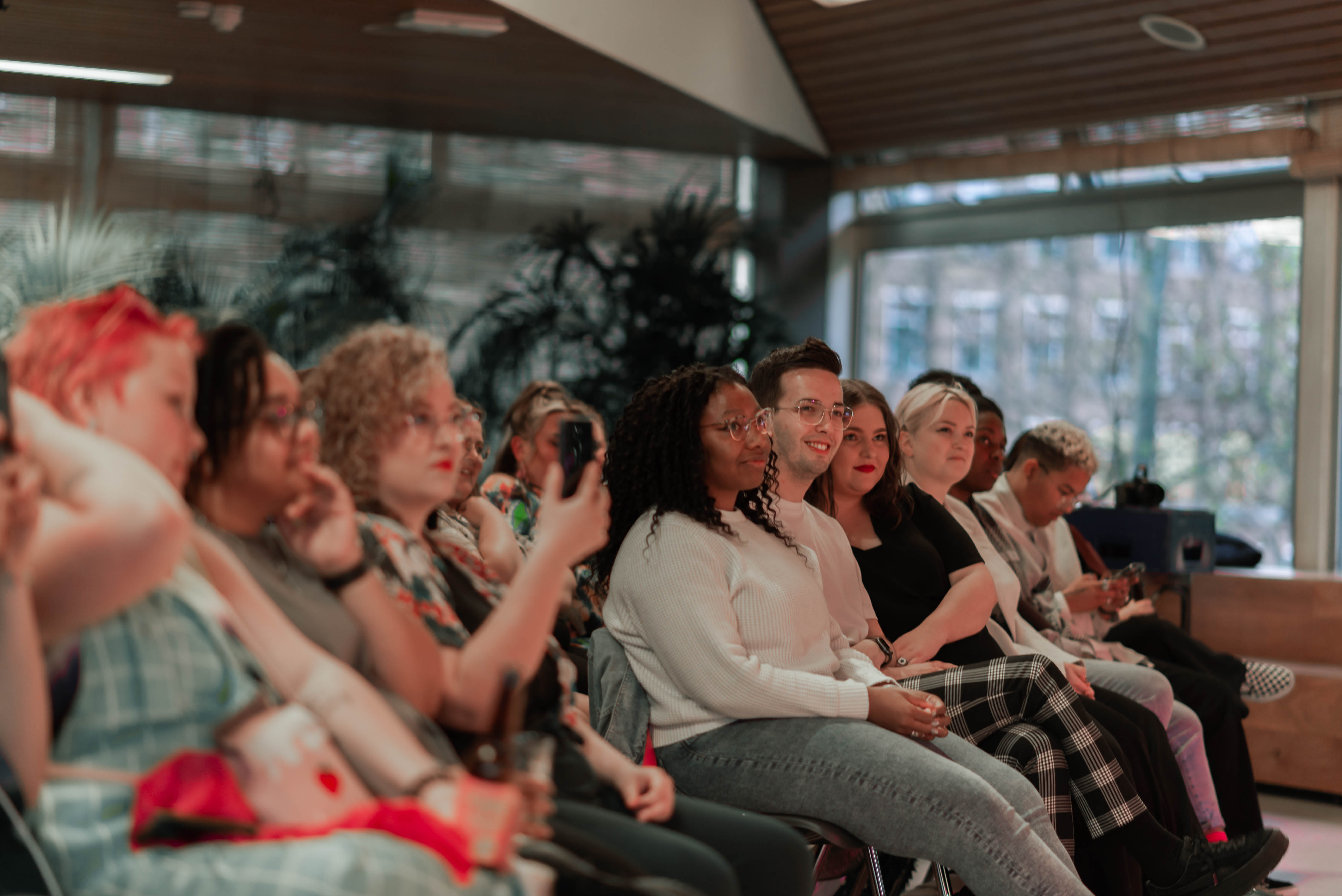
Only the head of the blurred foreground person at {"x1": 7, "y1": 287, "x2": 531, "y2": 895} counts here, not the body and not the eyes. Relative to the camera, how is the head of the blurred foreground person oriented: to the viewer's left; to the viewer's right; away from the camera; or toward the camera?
to the viewer's right

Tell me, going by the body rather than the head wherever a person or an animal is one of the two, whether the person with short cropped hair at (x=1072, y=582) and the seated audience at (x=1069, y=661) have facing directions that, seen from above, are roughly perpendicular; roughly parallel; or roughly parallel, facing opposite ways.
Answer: roughly parallel

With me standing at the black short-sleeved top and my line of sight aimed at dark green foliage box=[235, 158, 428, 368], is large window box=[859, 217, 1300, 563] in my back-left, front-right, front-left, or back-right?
front-right

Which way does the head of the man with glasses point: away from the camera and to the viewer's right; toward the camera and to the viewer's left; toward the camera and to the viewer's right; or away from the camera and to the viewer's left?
toward the camera and to the viewer's right

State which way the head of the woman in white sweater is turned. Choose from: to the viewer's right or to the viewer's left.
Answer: to the viewer's right

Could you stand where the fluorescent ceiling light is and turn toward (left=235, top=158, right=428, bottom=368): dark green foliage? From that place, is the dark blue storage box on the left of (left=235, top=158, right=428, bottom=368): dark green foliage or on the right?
right

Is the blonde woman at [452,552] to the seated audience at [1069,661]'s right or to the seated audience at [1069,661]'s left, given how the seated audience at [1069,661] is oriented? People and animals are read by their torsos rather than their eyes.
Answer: on their right

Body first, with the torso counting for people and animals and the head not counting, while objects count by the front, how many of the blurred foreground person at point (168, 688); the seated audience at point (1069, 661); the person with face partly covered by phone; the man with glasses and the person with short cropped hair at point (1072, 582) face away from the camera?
0

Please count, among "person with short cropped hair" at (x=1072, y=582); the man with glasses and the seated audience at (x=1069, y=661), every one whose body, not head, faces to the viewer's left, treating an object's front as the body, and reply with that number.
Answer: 0

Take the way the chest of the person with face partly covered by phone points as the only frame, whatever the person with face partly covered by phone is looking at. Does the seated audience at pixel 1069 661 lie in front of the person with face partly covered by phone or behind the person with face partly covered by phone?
in front

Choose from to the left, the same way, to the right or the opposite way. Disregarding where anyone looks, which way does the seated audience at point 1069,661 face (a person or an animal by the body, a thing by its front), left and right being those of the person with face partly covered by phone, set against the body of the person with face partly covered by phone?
the same way

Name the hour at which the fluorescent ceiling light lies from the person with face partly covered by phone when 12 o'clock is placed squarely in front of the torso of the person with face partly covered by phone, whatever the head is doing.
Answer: The fluorescent ceiling light is roughly at 6 o'clock from the person with face partly covered by phone.
